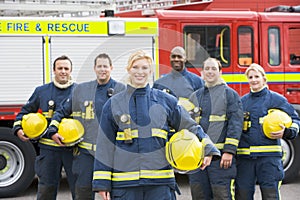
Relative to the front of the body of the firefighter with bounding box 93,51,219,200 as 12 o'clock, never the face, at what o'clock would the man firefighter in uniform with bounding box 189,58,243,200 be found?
The man firefighter in uniform is roughly at 7 o'clock from the firefighter.

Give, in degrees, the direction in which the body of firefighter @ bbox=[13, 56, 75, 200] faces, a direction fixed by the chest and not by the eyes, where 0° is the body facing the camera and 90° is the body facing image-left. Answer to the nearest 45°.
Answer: approximately 0°

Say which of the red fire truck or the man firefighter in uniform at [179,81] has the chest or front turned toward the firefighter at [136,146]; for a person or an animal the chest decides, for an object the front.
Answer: the man firefighter in uniform

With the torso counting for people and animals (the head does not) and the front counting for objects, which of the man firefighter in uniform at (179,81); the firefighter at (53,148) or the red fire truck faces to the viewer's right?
the red fire truck

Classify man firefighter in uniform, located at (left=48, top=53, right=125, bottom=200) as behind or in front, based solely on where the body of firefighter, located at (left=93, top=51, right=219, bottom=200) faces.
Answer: behind

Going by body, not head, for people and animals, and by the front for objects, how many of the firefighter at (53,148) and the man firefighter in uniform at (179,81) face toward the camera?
2

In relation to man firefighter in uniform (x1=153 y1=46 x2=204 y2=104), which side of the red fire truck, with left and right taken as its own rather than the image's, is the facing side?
right

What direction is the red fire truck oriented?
to the viewer's right

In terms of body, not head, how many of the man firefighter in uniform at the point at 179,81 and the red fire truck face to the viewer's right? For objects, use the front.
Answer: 1

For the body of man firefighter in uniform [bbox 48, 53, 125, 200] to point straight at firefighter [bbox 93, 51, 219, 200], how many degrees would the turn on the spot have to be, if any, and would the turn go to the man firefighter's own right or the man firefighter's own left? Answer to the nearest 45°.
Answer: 0° — they already face them
